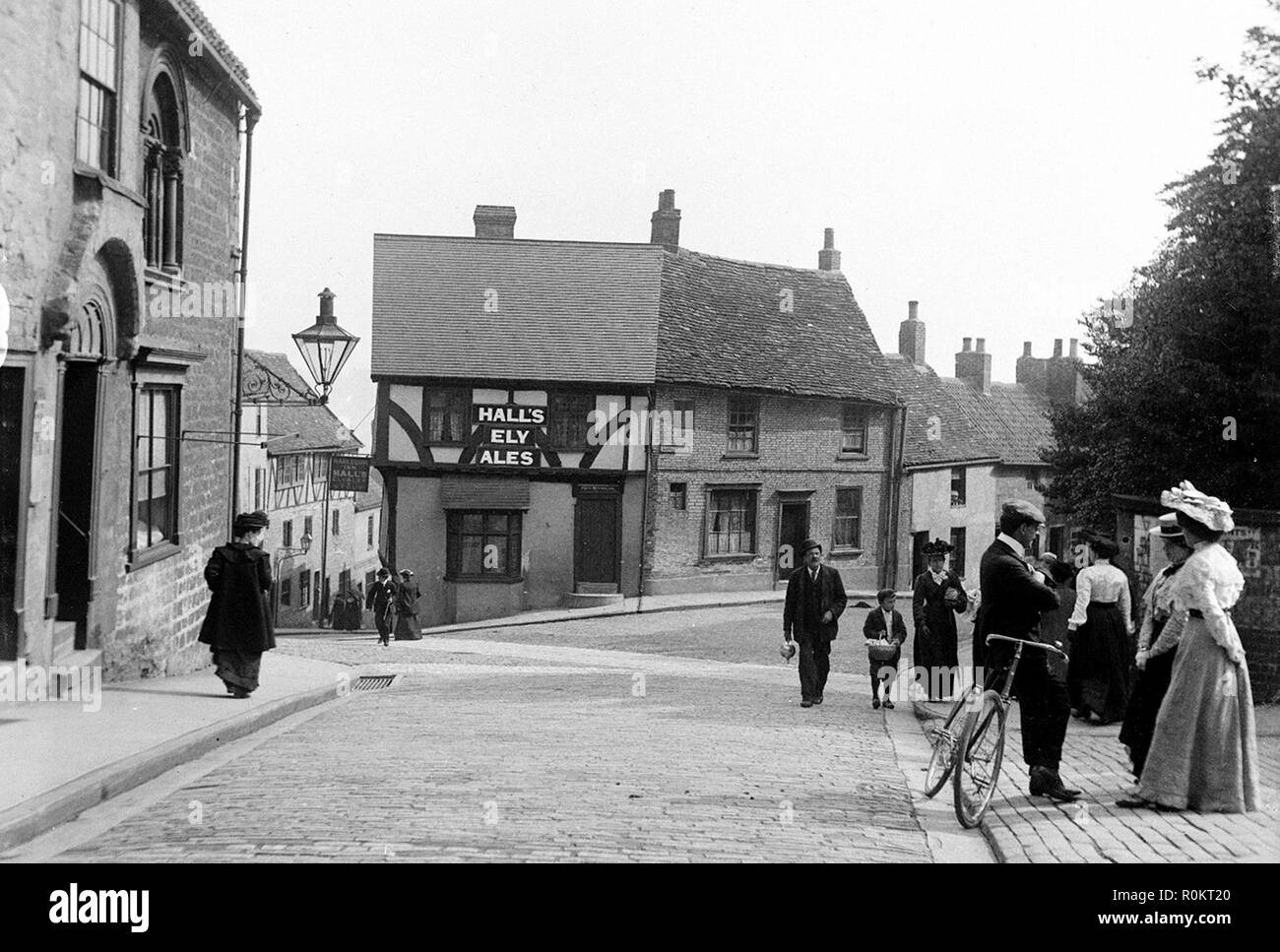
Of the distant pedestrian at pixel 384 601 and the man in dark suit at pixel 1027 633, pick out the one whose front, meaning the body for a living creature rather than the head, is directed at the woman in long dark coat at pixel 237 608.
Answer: the distant pedestrian

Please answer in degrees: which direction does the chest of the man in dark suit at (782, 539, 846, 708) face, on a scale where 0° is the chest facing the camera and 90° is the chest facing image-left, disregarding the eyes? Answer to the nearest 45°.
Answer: approximately 0°

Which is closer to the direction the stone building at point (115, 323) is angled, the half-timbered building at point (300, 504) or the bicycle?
the bicycle

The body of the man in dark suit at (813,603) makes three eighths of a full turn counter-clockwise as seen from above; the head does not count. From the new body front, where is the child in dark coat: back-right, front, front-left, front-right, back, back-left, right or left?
front

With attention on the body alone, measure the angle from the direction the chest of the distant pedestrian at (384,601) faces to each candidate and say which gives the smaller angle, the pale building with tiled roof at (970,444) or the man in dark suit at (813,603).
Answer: the man in dark suit

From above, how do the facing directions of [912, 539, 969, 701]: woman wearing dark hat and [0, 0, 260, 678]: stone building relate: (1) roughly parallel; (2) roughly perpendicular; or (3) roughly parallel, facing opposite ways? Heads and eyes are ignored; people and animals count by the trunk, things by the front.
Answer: roughly perpendicular

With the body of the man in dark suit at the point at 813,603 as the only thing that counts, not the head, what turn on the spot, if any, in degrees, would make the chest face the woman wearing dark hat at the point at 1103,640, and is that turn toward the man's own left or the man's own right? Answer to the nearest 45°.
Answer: approximately 45° to the man's own left

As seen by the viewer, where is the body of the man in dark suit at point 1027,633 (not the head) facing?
to the viewer's right

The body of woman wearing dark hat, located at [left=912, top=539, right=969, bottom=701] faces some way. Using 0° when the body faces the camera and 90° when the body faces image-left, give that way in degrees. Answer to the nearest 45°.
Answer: approximately 0°

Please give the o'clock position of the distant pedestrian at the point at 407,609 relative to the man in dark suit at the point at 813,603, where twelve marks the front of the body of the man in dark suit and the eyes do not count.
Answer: The distant pedestrian is roughly at 5 o'clock from the man in dark suit.

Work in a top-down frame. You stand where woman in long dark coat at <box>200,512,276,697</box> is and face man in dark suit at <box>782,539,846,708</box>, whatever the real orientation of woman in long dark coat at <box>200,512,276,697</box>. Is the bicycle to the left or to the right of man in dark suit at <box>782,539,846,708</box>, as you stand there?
right

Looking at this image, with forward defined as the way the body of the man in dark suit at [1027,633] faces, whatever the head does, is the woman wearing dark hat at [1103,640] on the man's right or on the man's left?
on the man's left
